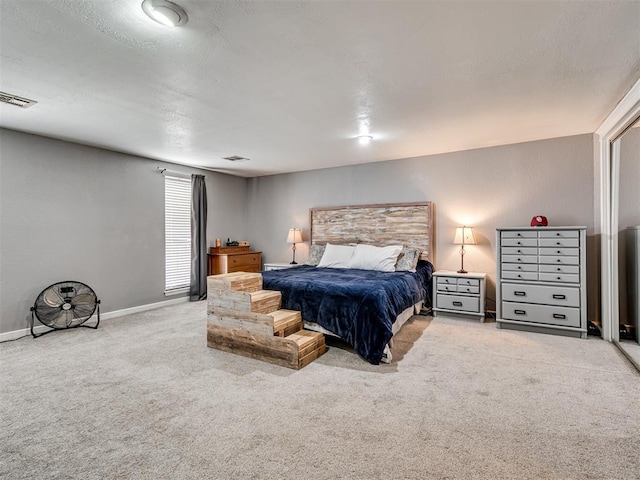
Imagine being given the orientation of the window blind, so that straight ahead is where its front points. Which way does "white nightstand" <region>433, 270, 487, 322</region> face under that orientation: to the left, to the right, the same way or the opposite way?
to the right

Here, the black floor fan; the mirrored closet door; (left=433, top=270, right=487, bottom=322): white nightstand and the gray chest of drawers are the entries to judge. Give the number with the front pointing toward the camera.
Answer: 3

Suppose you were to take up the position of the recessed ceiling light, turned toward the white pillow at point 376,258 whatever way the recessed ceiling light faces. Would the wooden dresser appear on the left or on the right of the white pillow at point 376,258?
left

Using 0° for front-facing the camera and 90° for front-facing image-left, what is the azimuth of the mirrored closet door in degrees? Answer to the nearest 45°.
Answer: approximately 90°

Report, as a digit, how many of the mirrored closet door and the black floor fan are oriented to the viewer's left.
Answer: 1

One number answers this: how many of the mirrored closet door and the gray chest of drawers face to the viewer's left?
1

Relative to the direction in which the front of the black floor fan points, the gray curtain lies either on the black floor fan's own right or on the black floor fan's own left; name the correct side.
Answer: on the black floor fan's own left
